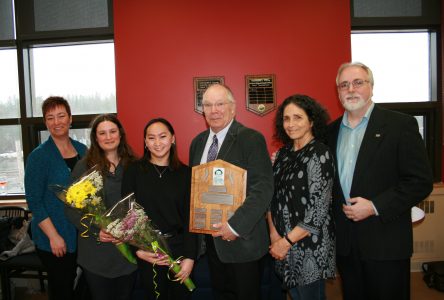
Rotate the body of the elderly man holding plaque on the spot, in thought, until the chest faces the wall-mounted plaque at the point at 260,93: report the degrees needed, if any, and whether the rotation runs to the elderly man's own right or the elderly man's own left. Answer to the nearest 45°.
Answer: approximately 135° to the elderly man's own right

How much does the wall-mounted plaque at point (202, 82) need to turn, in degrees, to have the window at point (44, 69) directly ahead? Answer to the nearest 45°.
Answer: approximately 90° to its right

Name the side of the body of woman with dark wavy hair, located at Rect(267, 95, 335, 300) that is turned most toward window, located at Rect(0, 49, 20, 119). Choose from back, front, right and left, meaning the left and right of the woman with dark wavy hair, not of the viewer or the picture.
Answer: right

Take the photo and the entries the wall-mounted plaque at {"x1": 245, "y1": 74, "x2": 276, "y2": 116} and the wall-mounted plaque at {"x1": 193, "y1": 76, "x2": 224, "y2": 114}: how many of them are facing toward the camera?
2

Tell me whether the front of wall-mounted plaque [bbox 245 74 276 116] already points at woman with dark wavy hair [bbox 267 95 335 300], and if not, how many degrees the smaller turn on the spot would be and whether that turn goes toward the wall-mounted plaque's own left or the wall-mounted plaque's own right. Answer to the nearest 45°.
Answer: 0° — it already faces them

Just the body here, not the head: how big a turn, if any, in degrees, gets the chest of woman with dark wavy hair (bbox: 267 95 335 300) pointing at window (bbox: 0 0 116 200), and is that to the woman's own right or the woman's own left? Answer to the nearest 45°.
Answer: approximately 90° to the woman's own right

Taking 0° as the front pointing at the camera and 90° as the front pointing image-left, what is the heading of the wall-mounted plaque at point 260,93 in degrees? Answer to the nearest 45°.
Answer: approximately 0°

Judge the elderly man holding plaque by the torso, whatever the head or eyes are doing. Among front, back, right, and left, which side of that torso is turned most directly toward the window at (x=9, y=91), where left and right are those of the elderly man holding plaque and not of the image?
right

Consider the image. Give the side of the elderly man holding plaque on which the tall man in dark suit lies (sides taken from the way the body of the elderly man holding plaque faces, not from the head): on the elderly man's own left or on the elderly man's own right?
on the elderly man's own left
